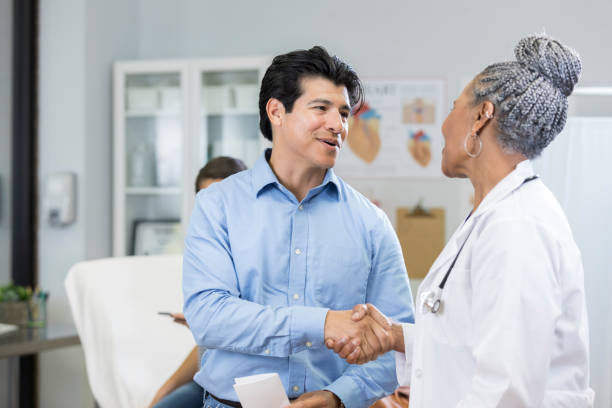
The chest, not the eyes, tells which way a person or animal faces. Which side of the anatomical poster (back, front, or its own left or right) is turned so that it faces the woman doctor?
front

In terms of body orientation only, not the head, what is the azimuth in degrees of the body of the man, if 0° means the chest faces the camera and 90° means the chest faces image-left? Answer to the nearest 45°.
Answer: approximately 0°

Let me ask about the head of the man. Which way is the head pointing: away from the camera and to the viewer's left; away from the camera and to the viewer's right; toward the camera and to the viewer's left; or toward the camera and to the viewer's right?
toward the camera and to the viewer's right

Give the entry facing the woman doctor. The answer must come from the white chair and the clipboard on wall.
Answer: the clipboard on wall

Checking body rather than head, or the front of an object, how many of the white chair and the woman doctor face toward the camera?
0

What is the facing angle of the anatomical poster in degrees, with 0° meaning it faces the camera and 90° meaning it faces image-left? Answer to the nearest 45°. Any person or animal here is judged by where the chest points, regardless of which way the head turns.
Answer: approximately 0°

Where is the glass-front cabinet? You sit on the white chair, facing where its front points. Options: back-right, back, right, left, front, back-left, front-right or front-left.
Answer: front-left

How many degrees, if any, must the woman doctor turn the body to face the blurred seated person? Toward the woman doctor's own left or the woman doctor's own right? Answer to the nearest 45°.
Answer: approximately 45° to the woman doctor's own right

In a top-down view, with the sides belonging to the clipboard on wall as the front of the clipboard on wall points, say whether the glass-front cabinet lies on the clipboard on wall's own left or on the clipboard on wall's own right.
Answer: on the clipboard on wall's own right

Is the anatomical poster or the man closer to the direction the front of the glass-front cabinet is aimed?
the man
